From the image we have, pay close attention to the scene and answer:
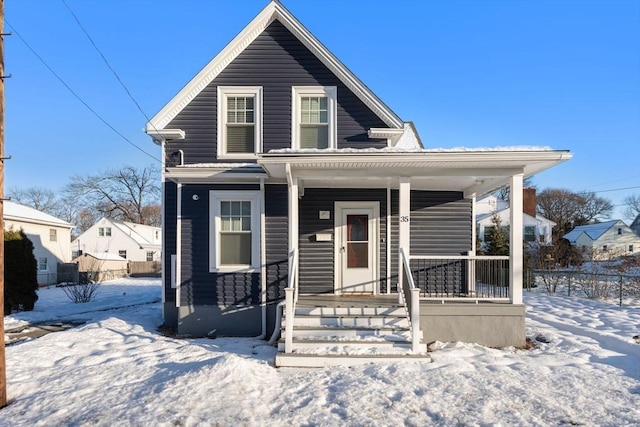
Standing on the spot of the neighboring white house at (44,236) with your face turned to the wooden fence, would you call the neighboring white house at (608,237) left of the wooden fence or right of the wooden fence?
right

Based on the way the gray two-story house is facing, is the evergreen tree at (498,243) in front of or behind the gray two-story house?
behind

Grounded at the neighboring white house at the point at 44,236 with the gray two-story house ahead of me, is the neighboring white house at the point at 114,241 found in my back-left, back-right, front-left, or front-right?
back-left

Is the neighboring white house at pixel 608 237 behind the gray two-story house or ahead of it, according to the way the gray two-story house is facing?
behind

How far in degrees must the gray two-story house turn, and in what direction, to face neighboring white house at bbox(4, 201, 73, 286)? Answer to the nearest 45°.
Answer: approximately 135° to its right

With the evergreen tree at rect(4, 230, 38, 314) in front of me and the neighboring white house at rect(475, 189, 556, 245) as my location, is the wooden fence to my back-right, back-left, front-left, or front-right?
front-right

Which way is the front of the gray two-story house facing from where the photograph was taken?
facing the viewer
